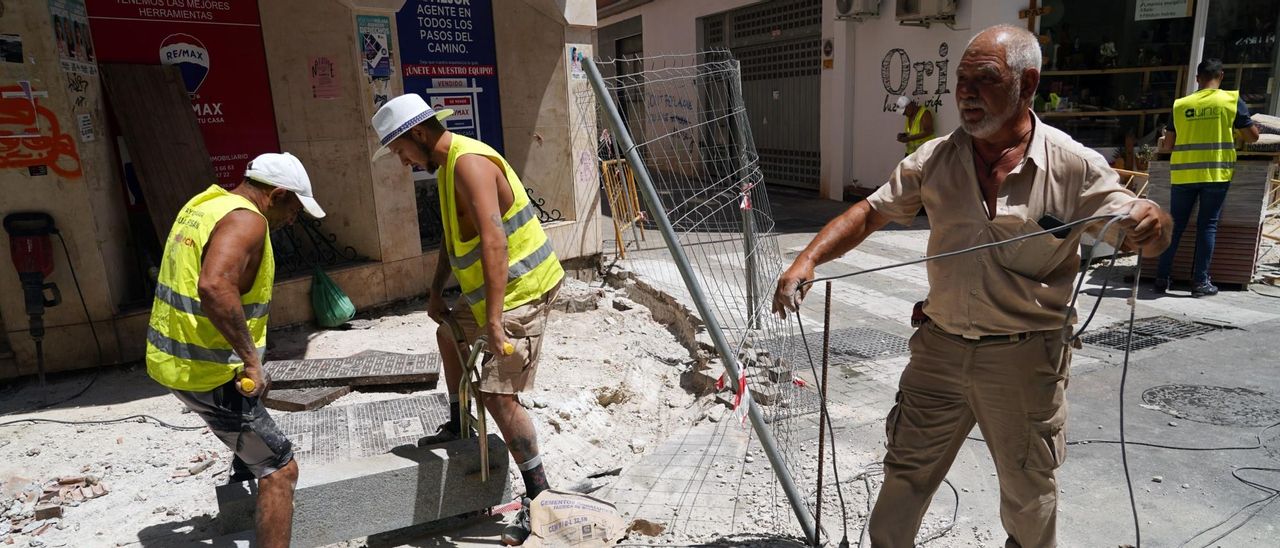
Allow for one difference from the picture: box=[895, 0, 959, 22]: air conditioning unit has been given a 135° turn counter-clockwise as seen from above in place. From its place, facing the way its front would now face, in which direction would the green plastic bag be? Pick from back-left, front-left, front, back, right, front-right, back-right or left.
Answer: back

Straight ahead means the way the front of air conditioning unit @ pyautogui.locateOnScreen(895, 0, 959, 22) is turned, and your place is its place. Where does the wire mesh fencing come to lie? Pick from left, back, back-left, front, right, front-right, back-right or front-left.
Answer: front

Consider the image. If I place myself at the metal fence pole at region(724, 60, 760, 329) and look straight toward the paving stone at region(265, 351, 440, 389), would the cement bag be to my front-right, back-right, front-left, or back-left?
front-left

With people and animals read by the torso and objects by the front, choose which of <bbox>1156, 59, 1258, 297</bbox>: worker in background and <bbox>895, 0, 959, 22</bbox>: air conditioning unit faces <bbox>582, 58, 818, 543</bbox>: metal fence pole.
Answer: the air conditioning unit

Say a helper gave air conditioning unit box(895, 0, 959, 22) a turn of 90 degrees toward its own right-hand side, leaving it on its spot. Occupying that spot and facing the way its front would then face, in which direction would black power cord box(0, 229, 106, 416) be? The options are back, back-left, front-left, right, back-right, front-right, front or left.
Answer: front-left

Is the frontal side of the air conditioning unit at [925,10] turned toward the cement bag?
yes

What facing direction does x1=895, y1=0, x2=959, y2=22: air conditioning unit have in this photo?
toward the camera

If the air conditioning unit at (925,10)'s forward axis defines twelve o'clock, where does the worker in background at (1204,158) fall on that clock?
The worker in background is roughly at 11 o'clock from the air conditioning unit.

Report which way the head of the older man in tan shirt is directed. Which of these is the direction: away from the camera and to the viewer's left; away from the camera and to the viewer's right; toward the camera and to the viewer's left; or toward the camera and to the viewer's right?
toward the camera and to the viewer's left

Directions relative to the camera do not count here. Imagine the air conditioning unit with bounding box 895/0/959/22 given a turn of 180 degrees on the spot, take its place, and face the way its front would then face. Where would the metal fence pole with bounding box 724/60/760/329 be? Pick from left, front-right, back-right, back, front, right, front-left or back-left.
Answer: back
